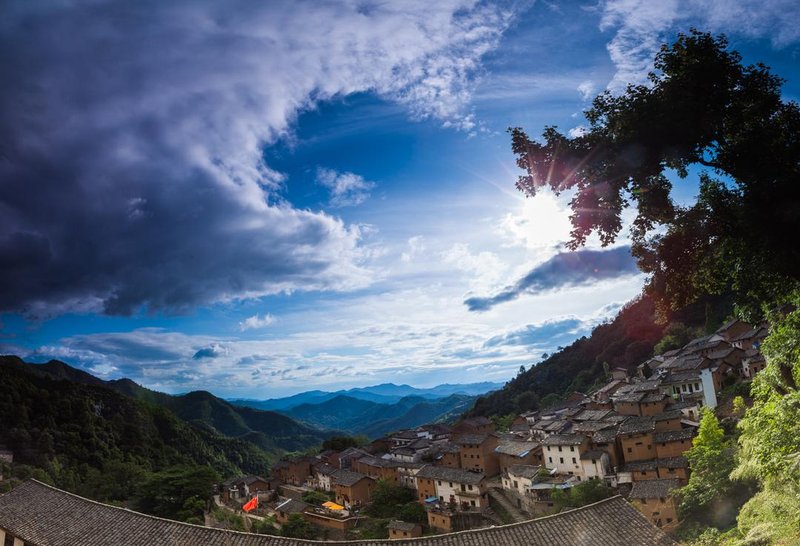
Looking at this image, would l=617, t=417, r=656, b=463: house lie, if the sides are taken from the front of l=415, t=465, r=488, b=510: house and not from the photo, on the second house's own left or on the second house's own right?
on the second house's own left

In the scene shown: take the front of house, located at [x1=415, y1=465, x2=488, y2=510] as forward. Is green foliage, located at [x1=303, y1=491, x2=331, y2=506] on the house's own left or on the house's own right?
on the house's own right

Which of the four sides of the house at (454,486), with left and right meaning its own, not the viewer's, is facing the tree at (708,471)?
left

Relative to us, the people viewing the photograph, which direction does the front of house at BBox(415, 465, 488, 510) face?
facing the viewer and to the left of the viewer

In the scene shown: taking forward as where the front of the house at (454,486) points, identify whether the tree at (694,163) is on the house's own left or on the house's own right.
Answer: on the house's own left
